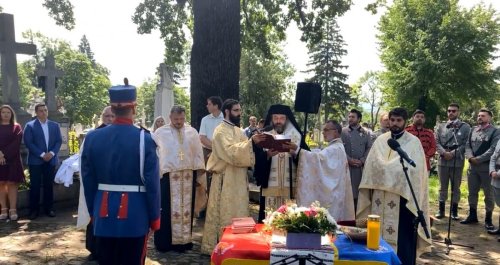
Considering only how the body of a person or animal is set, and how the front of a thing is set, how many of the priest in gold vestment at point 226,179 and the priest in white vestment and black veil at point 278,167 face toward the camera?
1

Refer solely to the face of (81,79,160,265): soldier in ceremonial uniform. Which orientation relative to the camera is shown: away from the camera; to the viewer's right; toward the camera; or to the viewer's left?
away from the camera

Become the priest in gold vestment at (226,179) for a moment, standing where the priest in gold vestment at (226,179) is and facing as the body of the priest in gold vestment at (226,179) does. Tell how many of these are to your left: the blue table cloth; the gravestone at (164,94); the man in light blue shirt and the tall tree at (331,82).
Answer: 3

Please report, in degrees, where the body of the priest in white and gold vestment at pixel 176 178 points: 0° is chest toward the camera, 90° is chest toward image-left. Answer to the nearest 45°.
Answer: approximately 0°

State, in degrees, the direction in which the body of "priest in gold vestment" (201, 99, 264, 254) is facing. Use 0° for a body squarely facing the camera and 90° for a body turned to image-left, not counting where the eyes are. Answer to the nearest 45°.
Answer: approximately 270°

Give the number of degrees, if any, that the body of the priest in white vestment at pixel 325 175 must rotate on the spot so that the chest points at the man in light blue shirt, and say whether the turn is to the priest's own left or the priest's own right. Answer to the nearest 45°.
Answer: approximately 45° to the priest's own right
